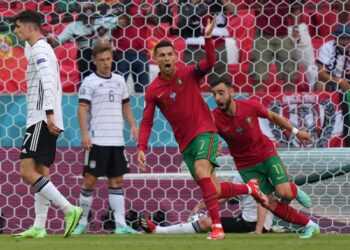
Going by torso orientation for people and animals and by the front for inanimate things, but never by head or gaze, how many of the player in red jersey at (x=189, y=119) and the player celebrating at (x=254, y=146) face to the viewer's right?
0

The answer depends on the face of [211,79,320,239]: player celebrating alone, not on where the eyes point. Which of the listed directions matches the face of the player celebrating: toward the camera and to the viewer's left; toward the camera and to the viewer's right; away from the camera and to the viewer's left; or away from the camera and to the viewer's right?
toward the camera and to the viewer's left

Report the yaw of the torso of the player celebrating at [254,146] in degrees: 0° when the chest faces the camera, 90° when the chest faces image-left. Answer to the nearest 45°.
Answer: approximately 45°

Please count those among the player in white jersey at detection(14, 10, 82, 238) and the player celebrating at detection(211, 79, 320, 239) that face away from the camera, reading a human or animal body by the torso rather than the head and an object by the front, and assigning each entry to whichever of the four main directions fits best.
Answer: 0

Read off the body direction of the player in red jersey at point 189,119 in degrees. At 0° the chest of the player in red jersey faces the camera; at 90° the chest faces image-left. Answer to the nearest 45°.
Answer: approximately 45°
